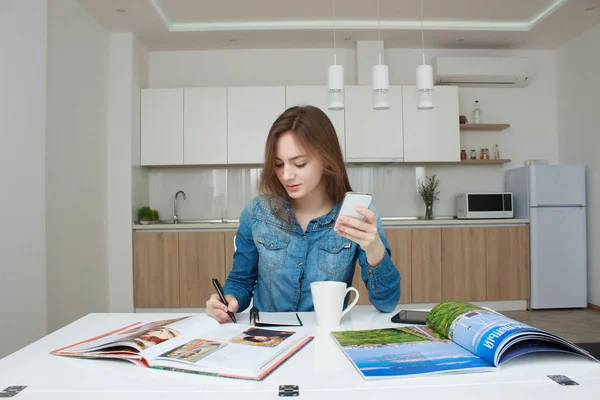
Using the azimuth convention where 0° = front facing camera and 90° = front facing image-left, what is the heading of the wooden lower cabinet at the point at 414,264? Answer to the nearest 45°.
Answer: approximately 0°

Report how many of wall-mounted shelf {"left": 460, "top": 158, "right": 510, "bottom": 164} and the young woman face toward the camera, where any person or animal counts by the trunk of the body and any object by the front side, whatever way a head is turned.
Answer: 2

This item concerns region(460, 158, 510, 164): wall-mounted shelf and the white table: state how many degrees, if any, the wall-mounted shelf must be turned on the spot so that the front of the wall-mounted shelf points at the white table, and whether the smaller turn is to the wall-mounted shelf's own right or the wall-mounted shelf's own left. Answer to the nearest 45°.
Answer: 0° — it already faces it

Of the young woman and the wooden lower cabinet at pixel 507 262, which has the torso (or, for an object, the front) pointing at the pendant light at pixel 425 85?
the wooden lower cabinet

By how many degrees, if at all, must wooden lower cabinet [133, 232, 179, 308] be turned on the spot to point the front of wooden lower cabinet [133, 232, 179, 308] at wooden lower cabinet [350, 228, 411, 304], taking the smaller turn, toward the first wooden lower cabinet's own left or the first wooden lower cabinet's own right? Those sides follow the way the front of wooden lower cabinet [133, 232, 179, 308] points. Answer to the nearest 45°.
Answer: approximately 90° to the first wooden lower cabinet's own left

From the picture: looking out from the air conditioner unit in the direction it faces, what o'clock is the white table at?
The white table is roughly at 12 o'clock from the air conditioner unit.

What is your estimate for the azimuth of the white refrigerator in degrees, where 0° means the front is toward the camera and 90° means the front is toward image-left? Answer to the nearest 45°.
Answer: approximately 0°
